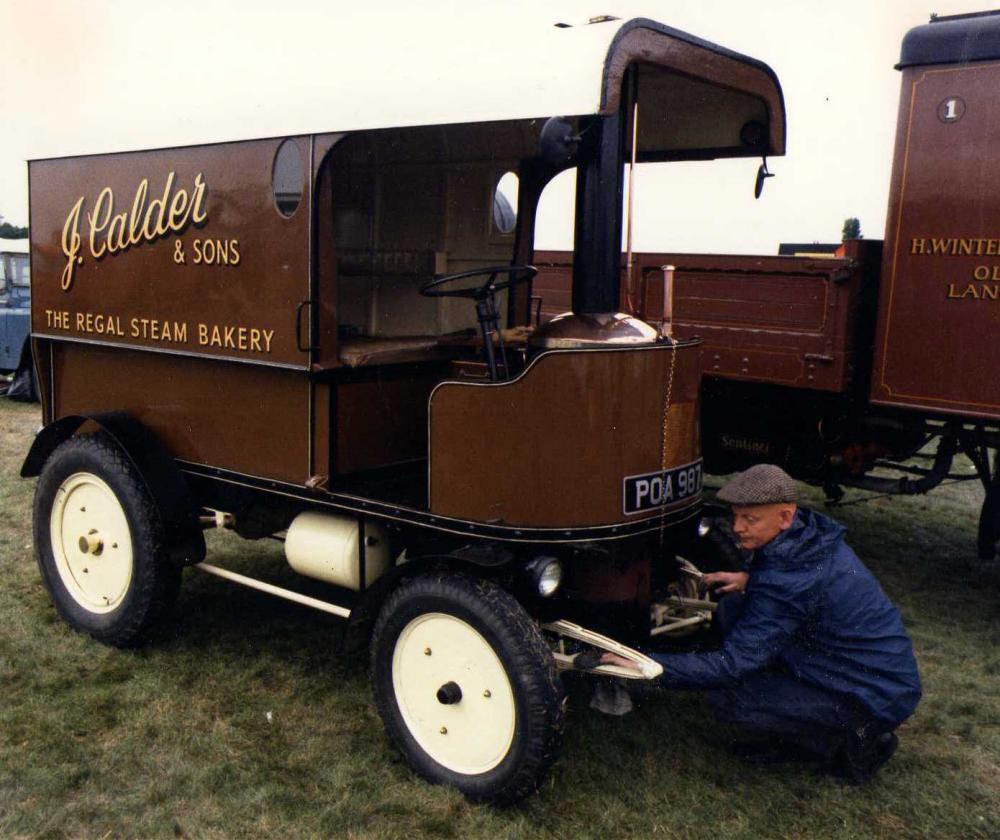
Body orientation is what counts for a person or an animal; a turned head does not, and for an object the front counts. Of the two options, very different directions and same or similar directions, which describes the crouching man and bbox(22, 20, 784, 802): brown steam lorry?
very different directions

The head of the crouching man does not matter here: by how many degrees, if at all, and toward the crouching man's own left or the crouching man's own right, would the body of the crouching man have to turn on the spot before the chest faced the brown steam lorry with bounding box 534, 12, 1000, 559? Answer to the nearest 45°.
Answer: approximately 90° to the crouching man's own right

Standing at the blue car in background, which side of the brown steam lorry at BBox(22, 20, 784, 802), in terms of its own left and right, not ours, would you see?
back

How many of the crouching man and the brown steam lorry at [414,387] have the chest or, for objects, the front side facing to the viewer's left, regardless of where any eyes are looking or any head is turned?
1

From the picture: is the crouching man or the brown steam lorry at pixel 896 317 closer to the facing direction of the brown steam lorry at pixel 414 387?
the crouching man

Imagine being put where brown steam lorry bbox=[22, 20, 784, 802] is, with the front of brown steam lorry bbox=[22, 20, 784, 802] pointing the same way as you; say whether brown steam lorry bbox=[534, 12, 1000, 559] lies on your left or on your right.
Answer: on your left

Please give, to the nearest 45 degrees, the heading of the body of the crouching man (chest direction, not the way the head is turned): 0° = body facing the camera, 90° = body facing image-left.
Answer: approximately 90°
